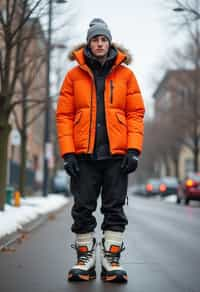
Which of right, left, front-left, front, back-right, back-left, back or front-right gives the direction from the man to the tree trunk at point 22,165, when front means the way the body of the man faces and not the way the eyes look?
back

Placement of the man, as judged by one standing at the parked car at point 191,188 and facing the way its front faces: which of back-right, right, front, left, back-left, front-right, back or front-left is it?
back-left

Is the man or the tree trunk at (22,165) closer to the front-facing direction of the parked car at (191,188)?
the tree trunk

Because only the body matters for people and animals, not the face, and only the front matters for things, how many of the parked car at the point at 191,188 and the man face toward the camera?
1

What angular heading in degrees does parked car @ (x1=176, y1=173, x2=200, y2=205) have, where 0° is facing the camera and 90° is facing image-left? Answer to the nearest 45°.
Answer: approximately 135°

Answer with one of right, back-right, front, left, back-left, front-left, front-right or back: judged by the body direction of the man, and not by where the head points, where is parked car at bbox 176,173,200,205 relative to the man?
back

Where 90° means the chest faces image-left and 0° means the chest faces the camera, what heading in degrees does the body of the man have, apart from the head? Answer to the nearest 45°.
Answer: approximately 0°

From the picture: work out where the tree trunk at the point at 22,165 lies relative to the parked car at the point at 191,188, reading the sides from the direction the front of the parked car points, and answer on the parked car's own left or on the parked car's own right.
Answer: on the parked car's own left
